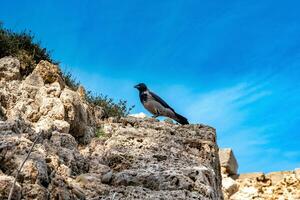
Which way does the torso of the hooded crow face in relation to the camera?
to the viewer's left

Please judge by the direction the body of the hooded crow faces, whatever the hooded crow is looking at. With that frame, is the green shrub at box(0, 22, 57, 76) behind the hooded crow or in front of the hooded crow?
in front

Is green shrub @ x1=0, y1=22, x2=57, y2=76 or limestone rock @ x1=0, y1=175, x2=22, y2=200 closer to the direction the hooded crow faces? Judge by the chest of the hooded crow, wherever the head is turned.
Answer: the green shrub

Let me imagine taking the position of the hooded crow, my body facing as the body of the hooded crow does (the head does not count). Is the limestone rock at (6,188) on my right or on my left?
on my left

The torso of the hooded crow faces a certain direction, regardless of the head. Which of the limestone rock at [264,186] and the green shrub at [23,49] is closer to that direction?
the green shrub
